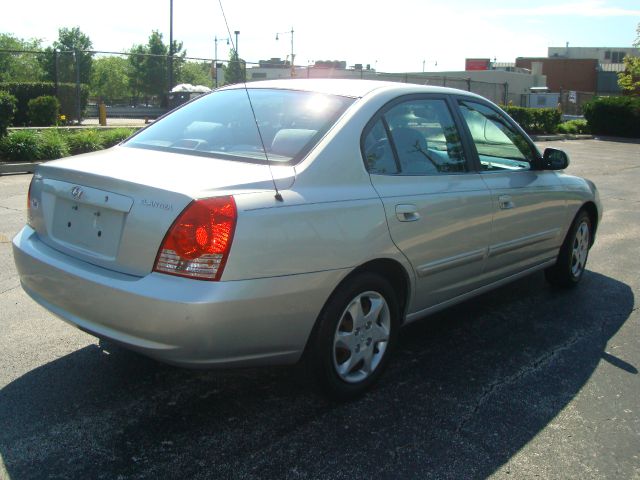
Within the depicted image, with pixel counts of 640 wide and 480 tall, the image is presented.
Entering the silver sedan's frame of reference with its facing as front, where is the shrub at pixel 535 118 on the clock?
The shrub is roughly at 11 o'clock from the silver sedan.

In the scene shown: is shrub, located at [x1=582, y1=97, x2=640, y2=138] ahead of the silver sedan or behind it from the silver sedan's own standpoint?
ahead

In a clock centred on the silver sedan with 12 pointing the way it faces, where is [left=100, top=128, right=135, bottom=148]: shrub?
The shrub is roughly at 10 o'clock from the silver sedan.

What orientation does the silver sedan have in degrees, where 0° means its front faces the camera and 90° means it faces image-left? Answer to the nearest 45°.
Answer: approximately 225°
